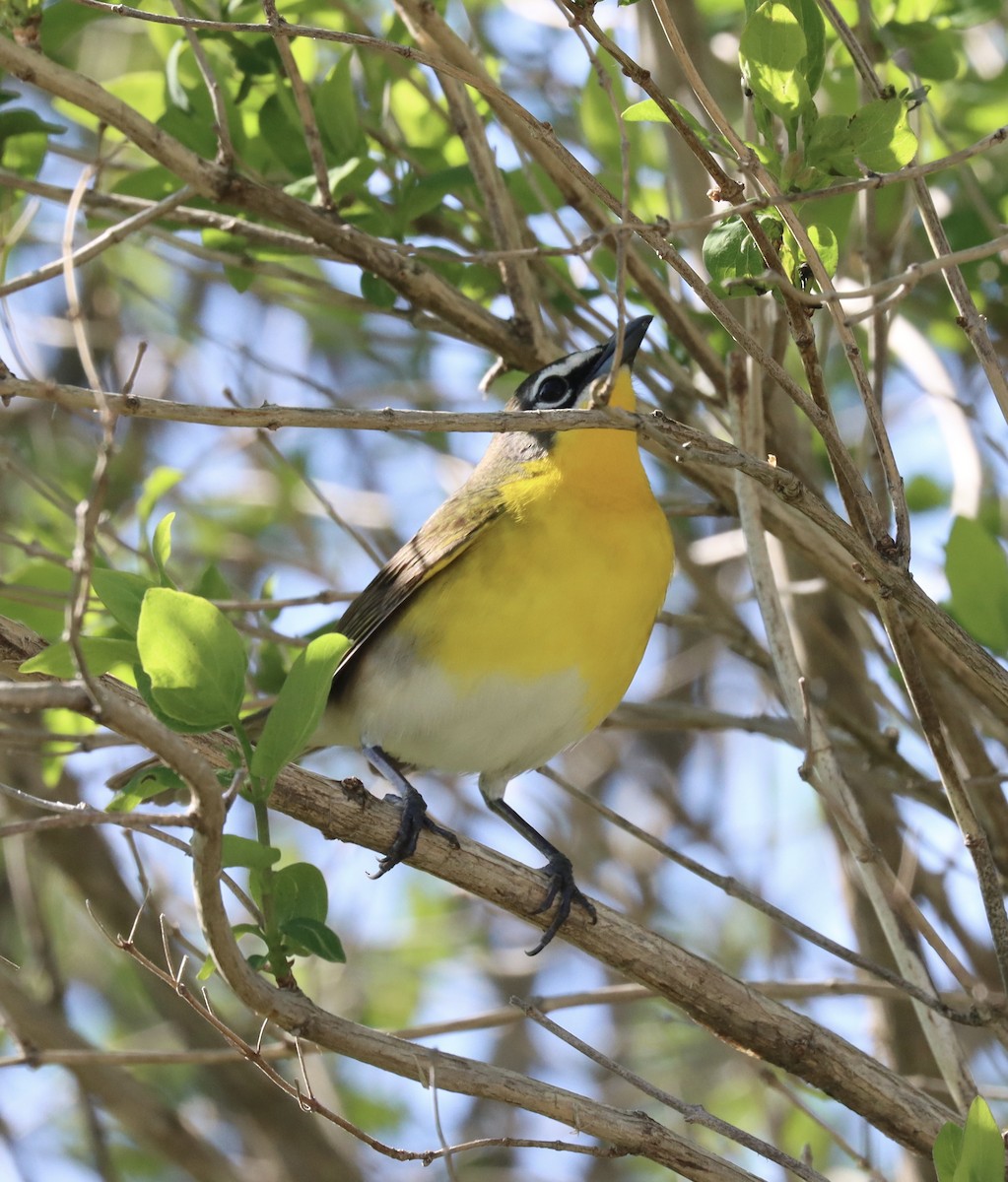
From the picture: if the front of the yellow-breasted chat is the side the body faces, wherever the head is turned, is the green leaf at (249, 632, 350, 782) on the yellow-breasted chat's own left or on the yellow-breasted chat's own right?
on the yellow-breasted chat's own right

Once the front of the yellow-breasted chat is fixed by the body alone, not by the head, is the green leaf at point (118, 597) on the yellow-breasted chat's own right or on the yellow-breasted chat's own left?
on the yellow-breasted chat's own right

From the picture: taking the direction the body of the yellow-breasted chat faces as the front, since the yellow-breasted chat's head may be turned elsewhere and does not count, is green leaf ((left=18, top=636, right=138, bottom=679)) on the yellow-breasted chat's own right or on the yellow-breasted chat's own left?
on the yellow-breasted chat's own right

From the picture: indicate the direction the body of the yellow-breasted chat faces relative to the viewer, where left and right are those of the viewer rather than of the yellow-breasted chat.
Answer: facing the viewer and to the right of the viewer

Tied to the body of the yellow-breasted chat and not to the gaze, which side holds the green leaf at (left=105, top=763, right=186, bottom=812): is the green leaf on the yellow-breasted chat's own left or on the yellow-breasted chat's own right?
on the yellow-breasted chat's own right
